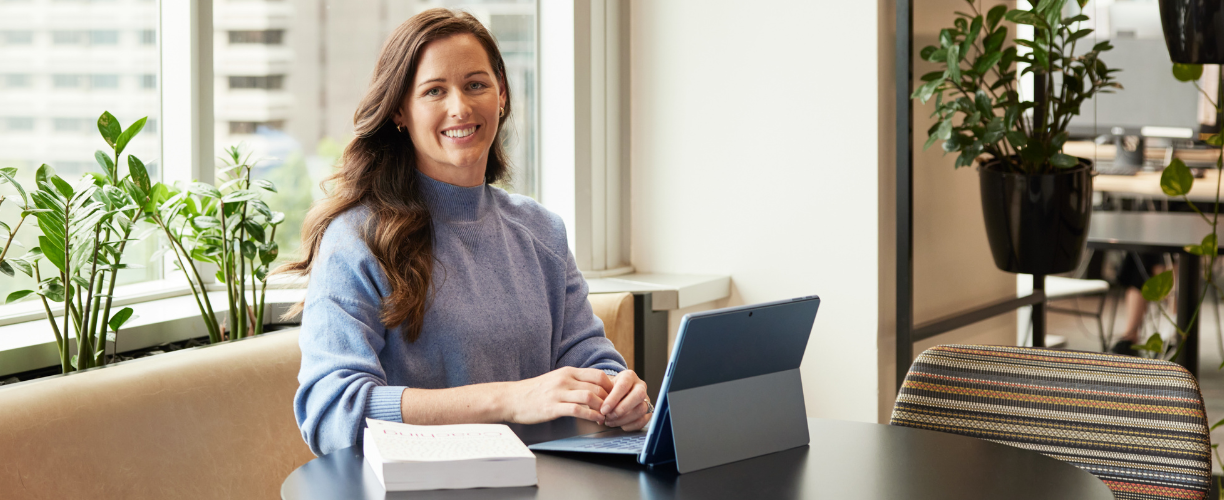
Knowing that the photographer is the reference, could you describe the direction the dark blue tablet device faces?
facing away from the viewer and to the left of the viewer

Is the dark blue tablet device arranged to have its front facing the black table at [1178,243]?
no

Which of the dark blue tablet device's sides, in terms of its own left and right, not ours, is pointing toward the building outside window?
front

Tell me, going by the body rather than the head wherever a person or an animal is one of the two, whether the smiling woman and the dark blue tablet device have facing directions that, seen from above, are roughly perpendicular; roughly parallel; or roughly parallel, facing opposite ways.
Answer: roughly parallel, facing opposite ways

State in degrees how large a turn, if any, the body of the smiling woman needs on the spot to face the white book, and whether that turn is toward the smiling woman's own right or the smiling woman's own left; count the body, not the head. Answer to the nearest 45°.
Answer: approximately 45° to the smiling woman's own right

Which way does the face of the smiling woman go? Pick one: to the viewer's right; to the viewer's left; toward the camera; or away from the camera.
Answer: toward the camera

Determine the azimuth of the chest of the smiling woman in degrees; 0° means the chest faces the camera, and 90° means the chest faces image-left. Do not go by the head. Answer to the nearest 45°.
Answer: approximately 315°

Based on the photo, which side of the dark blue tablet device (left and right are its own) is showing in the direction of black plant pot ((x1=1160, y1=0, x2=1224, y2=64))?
right

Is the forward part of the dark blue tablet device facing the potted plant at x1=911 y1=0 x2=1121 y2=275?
no
